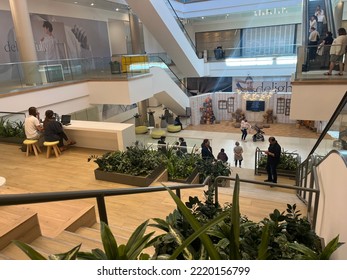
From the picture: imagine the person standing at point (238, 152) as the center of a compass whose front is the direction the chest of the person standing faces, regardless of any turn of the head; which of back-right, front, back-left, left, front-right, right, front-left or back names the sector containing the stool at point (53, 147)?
back-left

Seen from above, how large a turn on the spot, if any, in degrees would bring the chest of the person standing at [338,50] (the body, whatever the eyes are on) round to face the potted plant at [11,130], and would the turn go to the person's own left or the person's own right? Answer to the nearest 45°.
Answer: approximately 45° to the person's own left

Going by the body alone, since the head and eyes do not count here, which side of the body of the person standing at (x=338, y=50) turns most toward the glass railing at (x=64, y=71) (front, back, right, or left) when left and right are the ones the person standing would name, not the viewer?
front

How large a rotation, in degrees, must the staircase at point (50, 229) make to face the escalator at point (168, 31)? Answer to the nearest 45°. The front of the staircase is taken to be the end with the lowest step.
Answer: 0° — it already faces it

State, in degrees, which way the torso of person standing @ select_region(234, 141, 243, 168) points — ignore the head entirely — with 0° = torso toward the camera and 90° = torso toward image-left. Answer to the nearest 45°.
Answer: approximately 180°

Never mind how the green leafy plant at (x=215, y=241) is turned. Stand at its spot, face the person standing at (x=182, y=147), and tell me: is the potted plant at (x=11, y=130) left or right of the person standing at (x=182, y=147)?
left

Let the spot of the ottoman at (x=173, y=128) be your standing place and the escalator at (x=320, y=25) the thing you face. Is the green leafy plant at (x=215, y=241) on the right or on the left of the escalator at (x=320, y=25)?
right

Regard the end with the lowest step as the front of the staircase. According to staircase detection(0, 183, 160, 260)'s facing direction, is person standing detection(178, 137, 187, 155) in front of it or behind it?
in front

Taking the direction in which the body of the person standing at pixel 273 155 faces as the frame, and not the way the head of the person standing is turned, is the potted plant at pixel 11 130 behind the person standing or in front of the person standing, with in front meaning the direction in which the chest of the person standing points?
in front
